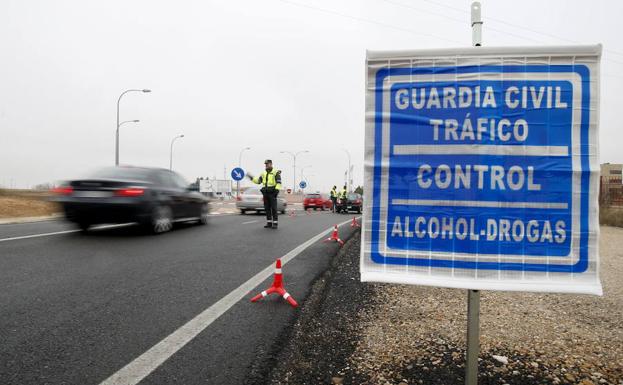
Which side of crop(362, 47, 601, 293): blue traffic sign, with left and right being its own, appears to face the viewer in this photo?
front

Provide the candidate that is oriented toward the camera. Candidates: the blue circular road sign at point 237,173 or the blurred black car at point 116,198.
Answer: the blue circular road sign

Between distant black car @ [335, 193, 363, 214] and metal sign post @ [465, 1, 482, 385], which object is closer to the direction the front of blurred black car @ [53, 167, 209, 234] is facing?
the distant black car

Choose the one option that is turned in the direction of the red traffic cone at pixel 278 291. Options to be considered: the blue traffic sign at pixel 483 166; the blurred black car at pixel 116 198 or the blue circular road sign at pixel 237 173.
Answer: the blue circular road sign

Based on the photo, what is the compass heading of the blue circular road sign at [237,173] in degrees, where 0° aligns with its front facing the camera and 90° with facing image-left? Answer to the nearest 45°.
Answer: approximately 0°

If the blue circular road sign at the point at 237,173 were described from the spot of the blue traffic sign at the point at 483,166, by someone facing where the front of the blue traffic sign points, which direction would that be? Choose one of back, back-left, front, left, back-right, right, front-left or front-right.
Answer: back-right

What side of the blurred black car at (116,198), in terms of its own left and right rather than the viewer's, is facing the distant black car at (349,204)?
front

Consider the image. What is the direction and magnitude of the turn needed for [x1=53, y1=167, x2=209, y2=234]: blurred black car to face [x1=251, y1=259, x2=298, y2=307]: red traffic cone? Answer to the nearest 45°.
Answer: approximately 135° to its right

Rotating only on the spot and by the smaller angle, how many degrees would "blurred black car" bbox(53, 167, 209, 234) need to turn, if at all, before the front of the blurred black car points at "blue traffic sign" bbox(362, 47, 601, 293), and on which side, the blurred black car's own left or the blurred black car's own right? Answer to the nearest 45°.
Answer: approximately 135° to the blurred black car's own right

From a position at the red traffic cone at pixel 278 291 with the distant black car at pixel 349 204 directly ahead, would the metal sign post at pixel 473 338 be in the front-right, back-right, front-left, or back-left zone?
back-right

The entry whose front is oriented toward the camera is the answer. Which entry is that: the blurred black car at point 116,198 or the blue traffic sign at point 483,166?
the blue traffic sign

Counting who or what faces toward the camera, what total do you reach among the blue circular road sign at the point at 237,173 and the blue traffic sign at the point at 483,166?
2

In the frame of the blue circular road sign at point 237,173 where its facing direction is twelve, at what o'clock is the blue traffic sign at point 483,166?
The blue traffic sign is roughly at 12 o'clock from the blue circular road sign.

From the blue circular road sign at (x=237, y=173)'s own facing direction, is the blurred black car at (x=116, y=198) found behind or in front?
in front

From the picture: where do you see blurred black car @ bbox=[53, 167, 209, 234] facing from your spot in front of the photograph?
facing away from the viewer and to the right of the viewer

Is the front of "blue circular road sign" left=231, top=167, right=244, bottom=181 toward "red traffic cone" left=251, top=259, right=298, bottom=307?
yes
